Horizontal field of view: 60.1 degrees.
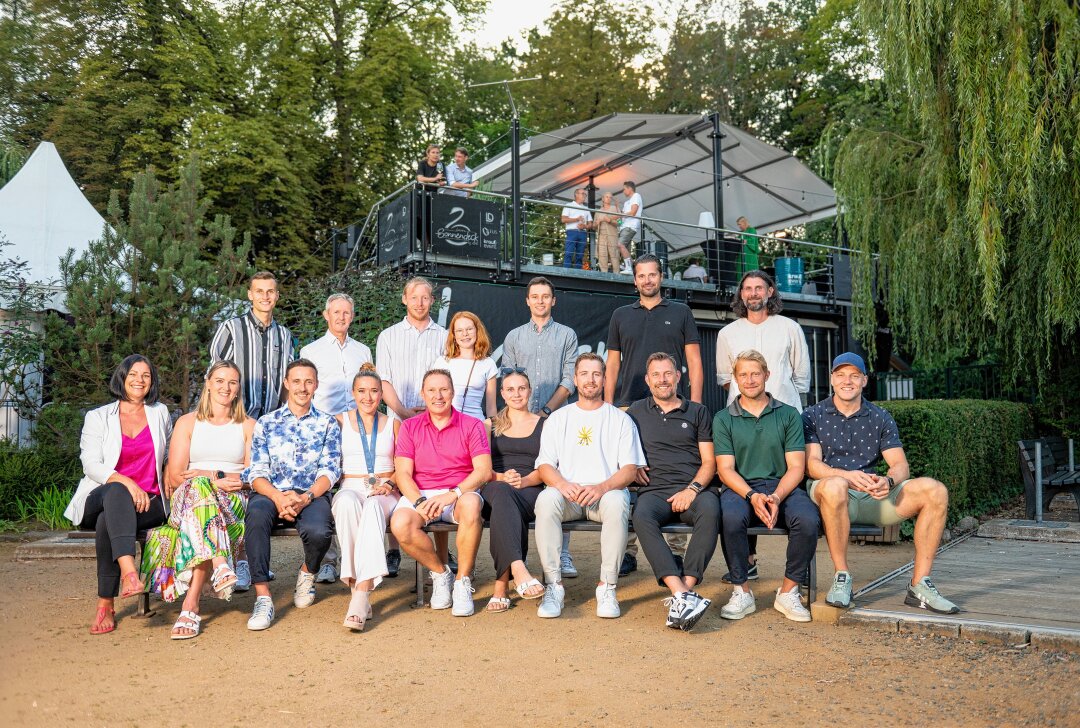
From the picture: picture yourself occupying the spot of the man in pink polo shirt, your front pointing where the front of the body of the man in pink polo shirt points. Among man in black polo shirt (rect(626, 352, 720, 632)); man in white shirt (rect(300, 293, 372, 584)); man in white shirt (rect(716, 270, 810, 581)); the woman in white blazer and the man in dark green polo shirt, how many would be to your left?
3

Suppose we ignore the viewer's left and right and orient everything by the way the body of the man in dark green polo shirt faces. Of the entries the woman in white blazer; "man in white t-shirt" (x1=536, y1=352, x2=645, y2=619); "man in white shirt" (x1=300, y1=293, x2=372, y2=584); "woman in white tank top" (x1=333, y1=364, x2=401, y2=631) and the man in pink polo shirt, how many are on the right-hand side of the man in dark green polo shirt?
5

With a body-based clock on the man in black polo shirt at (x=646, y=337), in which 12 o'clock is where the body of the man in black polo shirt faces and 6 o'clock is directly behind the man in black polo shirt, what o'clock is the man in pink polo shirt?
The man in pink polo shirt is roughly at 2 o'clock from the man in black polo shirt.

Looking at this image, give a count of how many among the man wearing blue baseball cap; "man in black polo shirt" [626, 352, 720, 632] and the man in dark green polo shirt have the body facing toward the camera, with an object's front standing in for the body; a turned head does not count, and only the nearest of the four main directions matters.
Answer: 3

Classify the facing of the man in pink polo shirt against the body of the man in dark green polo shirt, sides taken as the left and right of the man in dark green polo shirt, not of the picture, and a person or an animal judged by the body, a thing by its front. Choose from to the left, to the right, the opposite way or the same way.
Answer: the same way

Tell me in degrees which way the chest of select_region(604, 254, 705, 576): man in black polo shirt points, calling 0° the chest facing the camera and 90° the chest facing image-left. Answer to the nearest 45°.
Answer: approximately 0°

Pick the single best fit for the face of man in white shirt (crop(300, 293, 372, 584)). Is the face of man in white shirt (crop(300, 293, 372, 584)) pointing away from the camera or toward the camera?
toward the camera

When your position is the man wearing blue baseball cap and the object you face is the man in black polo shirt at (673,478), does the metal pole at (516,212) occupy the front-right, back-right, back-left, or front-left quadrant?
front-right

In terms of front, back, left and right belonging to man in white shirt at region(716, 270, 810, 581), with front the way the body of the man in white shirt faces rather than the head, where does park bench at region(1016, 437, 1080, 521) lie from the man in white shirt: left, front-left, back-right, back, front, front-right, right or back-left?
back-left

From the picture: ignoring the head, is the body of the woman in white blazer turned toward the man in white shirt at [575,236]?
no

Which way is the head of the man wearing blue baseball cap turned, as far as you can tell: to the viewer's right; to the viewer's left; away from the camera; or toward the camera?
toward the camera

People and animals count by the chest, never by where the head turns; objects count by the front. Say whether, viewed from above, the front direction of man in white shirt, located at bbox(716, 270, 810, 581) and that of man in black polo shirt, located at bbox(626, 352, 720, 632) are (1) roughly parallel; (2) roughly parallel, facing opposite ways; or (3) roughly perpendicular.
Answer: roughly parallel

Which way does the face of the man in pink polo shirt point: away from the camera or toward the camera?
toward the camera

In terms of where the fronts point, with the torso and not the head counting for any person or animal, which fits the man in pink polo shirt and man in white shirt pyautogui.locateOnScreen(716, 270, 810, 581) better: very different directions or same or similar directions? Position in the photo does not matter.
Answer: same or similar directions

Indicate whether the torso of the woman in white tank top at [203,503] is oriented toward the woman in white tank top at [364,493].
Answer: no

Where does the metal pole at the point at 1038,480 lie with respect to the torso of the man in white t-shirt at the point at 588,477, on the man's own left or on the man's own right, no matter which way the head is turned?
on the man's own left

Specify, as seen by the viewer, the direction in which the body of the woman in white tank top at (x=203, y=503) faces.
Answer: toward the camera

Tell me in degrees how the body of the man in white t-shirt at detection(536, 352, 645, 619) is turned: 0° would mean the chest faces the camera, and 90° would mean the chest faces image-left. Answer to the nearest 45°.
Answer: approximately 0°

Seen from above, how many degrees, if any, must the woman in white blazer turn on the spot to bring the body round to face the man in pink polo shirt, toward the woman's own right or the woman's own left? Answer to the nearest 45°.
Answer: approximately 90° to the woman's own left

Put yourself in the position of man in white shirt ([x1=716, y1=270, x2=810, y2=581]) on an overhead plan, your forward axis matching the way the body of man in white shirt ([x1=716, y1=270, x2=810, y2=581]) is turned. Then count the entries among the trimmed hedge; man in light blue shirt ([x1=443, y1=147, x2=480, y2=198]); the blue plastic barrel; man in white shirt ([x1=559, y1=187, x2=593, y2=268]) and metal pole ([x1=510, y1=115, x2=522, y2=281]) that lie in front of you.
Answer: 0

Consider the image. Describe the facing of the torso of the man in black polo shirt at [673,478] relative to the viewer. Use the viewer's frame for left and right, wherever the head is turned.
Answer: facing the viewer

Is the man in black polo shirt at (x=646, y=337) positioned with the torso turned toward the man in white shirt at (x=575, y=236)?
no

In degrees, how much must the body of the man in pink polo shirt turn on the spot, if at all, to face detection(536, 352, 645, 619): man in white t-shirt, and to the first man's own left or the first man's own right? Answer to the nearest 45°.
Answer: approximately 90° to the first man's own left

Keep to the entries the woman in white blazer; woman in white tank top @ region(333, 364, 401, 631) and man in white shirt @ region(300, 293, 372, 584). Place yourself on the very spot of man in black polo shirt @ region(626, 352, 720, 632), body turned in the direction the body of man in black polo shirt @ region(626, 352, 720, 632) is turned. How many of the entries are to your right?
3
